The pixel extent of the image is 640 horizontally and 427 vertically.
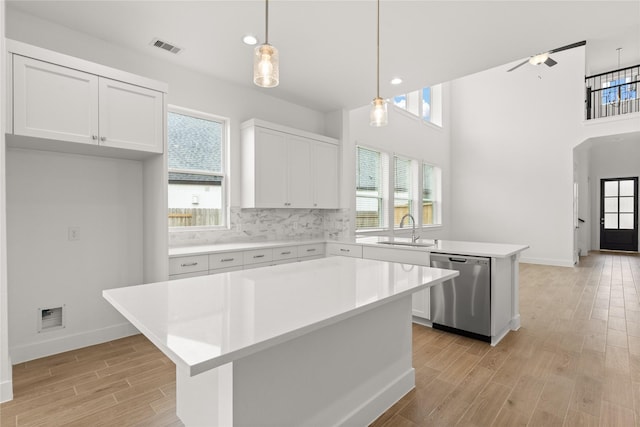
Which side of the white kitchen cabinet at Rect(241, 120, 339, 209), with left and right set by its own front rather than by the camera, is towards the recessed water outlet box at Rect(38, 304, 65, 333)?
right

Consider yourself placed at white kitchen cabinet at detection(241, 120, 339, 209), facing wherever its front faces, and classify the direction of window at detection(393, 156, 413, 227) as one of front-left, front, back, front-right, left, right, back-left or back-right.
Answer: left

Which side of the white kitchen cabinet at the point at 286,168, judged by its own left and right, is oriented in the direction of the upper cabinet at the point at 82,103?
right

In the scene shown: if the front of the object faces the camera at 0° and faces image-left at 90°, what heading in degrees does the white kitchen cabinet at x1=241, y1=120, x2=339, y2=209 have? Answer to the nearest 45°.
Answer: approximately 315°

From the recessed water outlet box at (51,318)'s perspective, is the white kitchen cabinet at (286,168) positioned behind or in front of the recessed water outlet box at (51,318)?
in front

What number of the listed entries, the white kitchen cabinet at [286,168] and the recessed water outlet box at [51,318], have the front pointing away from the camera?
0

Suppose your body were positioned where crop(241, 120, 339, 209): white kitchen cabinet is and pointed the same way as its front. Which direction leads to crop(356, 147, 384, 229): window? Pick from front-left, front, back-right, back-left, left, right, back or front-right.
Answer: left

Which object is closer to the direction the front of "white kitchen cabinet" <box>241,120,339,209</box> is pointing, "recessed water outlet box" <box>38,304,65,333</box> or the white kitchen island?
the white kitchen island

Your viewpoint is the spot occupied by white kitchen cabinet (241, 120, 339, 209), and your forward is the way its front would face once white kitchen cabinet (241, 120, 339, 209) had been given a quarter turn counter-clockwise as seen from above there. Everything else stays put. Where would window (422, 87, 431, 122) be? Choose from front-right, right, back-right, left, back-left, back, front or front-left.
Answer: front

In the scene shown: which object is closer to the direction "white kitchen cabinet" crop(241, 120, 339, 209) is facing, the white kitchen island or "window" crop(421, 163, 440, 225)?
the white kitchen island

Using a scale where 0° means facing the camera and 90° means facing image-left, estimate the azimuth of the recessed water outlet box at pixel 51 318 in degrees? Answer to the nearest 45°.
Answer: approximately 315°
